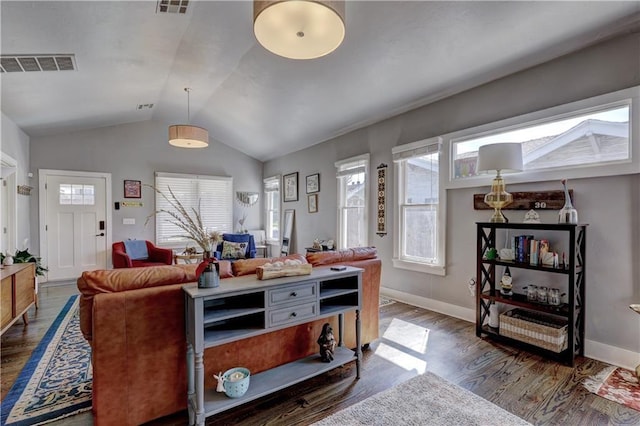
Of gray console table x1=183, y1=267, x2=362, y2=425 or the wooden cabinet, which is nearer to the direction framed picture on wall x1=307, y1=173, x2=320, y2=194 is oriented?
the wooden cabinet

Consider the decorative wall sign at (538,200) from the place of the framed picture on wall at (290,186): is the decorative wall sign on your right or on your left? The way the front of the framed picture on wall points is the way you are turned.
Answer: on your left

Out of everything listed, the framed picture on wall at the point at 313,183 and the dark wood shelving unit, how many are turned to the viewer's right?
0

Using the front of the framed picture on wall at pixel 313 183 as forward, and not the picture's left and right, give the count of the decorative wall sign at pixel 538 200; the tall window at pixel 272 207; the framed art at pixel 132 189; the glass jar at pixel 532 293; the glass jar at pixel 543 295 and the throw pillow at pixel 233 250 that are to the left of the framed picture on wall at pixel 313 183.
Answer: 3

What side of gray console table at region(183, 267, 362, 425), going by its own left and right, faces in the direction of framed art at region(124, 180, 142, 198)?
back

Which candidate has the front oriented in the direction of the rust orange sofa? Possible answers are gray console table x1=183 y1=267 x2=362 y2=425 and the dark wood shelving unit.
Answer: the dark wood shelving unit

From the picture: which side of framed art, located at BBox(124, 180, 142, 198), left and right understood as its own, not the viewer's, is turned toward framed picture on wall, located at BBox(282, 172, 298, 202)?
left

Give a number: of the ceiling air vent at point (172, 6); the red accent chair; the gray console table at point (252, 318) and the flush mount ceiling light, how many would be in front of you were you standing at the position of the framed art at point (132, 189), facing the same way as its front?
4

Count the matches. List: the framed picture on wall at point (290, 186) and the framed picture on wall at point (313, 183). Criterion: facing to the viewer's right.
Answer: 0

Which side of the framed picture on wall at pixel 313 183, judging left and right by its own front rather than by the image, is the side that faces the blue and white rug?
front

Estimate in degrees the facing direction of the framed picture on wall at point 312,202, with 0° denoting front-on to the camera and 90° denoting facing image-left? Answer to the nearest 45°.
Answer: approximately 45°

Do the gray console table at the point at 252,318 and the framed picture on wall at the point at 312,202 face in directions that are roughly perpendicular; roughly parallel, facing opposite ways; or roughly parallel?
roughly perpendicular

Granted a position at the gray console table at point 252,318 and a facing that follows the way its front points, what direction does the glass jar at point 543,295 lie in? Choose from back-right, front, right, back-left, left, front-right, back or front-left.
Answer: front-left

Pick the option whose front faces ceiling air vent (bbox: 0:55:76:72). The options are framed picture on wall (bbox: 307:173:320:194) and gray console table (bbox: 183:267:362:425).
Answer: the framed picture on wall
